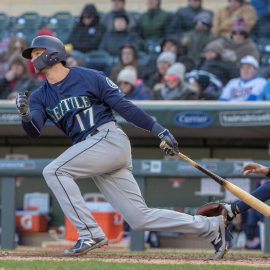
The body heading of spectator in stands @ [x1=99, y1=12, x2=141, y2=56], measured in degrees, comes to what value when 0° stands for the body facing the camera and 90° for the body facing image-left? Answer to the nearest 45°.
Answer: approximately 0°

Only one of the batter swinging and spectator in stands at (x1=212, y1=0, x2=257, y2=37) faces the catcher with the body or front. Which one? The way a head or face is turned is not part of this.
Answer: the spectator in stands

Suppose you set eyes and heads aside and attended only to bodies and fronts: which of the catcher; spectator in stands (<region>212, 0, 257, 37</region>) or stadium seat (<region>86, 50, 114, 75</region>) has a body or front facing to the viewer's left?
the catcher

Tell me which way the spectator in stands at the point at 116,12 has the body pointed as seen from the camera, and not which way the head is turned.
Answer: toward the camera

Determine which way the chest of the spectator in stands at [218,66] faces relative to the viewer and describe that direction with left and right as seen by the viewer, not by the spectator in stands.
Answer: facing the viewer and to the left of the viewer

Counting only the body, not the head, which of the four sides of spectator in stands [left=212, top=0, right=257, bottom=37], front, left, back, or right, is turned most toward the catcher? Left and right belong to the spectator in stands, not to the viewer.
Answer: front

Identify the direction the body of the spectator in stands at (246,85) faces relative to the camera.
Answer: toward the camera

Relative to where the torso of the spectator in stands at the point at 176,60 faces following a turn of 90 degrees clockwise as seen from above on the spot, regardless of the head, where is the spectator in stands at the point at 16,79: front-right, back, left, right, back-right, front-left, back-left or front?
front-left

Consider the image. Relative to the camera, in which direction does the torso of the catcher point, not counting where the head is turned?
to the viewer's left
